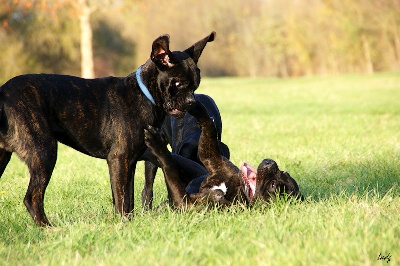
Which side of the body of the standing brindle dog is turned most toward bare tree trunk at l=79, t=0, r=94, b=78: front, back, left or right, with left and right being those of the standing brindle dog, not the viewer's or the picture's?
left

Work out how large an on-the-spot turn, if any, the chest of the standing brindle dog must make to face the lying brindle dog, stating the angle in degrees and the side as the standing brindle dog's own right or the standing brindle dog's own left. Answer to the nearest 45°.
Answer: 0° — it already faces it

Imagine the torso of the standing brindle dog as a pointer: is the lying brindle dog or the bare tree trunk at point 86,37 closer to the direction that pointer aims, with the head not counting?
the lying brindle dog

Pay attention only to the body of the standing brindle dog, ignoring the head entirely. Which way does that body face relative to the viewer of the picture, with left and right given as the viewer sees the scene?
facing to the right of the viewer
